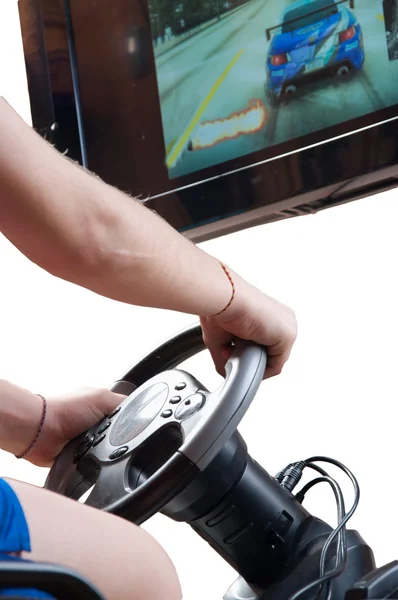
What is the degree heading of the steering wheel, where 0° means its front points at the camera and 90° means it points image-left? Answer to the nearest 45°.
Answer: approximately 45°

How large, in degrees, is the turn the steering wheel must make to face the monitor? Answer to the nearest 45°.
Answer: approximately 135° to its right
